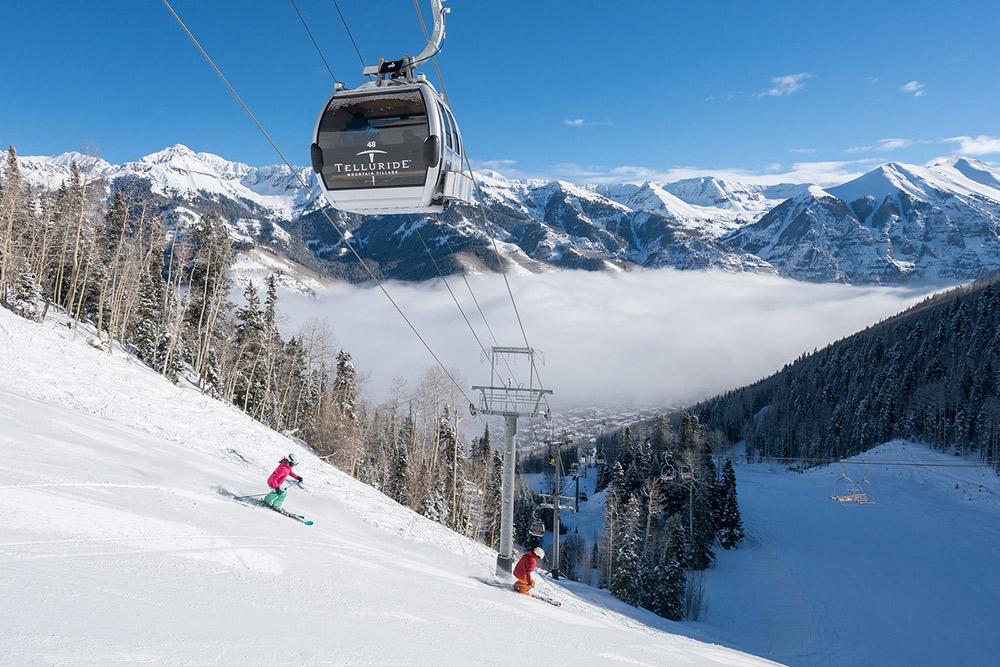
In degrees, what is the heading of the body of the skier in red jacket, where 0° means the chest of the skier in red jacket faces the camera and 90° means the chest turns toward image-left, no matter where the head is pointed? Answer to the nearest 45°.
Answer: approximately 270°

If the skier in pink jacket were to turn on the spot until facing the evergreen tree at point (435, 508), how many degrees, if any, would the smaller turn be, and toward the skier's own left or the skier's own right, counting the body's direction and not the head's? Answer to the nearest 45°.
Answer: approximately 90° to the skier's own left

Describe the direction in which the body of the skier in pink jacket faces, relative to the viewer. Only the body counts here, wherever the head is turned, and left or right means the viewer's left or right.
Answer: facing to the right of the viewer

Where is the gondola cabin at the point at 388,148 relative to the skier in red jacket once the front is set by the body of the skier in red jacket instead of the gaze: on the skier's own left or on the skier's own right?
on the skier's own right

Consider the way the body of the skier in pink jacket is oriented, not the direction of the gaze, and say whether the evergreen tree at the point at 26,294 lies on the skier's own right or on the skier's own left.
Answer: on the skier's own left
